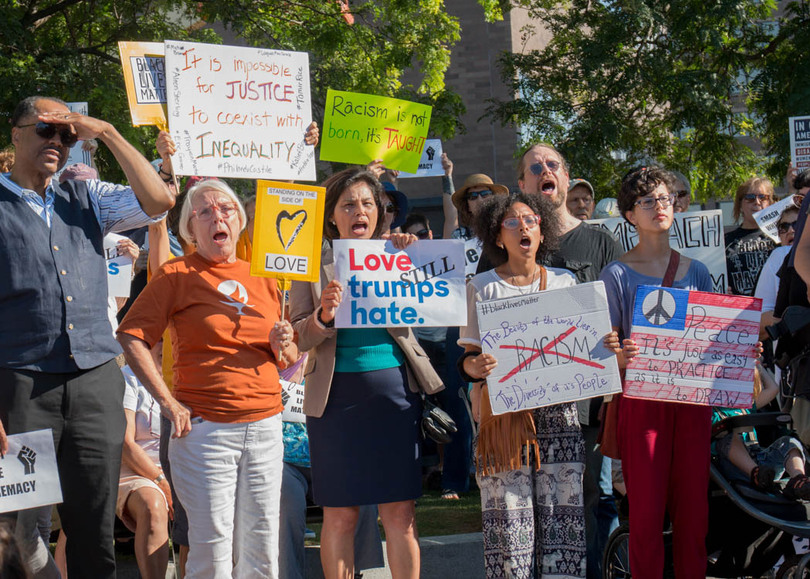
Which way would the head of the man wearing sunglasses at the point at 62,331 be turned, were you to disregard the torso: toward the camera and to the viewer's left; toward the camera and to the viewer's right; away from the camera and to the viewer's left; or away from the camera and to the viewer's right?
toward the camera and to the viewer's right

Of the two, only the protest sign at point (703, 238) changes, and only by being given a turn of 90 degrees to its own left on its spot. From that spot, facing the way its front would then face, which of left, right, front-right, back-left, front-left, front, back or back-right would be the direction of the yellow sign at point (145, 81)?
back-right

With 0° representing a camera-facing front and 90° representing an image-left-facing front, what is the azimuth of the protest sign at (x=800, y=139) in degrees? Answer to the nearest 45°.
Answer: approximately 0°

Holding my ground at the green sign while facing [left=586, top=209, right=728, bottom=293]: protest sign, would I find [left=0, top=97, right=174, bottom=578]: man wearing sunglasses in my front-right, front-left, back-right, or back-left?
back-right

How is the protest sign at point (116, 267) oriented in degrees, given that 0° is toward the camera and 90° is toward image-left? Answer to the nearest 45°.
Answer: approximately 0°

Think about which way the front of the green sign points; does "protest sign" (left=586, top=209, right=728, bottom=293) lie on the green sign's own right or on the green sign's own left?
on the green sign's own left
